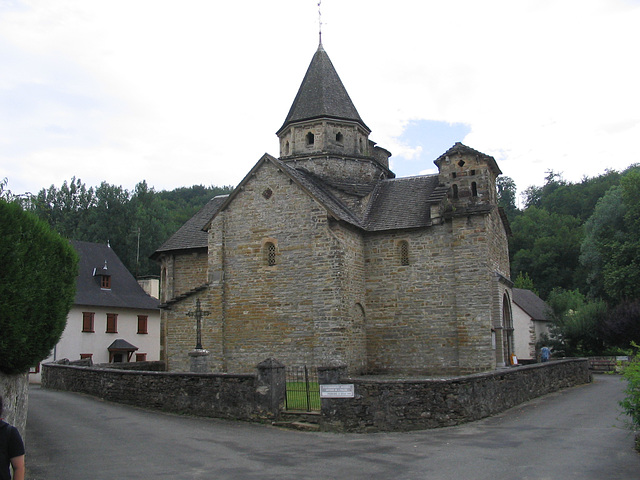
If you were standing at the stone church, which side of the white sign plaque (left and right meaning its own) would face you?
back

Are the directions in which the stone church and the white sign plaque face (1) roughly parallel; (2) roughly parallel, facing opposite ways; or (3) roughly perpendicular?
roughly perpendicular

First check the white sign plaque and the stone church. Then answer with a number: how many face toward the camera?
1

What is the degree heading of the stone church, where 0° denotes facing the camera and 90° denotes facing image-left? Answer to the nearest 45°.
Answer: approximately 270°

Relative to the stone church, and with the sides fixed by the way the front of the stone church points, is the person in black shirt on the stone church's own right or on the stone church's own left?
on the stone church's own right

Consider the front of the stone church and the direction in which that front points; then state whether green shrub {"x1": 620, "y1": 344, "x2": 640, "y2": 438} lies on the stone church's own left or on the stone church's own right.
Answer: on the stone church's own right

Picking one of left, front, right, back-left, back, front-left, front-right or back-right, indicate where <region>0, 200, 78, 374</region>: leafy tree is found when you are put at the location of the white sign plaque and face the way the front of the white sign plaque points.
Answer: front-right

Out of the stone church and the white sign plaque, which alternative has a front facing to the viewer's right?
the stone church

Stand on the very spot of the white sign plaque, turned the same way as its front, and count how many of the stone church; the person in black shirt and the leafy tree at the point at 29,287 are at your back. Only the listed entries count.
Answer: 1

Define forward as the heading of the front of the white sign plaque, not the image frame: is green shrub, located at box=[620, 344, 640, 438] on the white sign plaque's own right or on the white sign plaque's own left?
on the white sign plaque's own left

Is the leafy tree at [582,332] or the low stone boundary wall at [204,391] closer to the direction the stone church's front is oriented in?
the leafy tree

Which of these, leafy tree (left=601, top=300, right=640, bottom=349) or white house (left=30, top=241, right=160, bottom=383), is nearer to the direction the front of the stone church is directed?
the leafy tree
